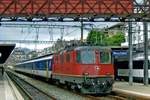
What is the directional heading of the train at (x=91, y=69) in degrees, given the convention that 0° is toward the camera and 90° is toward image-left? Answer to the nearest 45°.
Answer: approximately 315°
